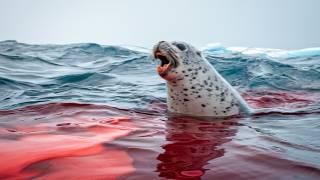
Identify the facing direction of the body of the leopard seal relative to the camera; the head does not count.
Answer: to the viewer's left
